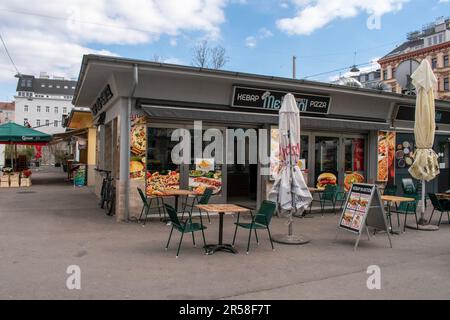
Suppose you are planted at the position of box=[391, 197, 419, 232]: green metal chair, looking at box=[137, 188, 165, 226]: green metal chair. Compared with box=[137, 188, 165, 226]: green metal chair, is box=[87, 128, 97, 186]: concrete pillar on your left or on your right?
right

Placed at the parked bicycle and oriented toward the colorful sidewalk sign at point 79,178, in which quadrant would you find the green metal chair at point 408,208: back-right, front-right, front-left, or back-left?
back-right

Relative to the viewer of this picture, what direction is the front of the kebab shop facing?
facing the viewer and to the right of the viewer

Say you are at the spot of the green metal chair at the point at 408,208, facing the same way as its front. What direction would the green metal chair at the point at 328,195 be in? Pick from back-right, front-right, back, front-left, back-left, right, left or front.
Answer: front-right
